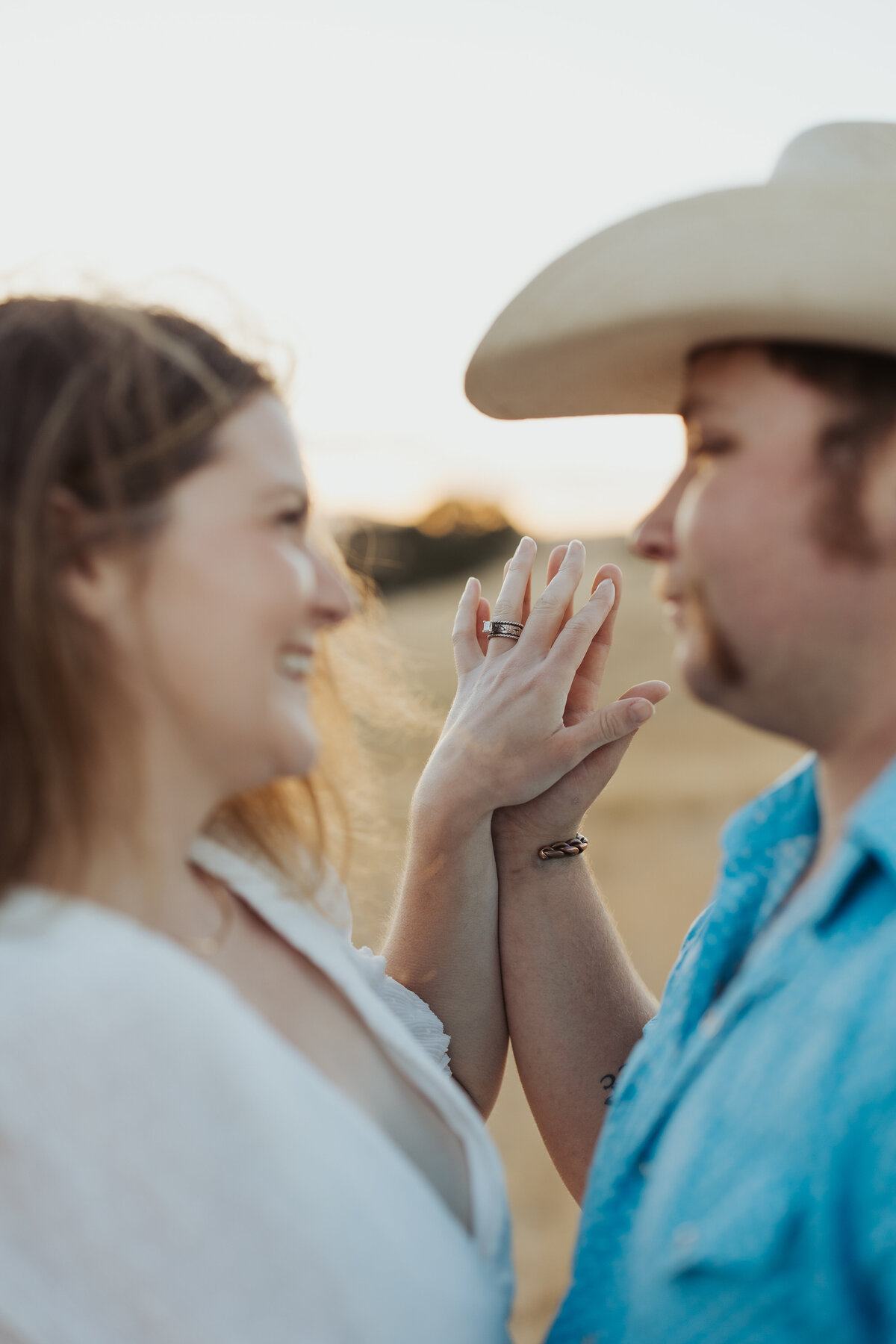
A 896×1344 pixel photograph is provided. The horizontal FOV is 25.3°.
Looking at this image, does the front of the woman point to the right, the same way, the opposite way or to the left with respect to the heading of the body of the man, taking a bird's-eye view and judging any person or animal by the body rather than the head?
the opposite way

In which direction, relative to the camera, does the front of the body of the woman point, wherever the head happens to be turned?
to the viewer's right

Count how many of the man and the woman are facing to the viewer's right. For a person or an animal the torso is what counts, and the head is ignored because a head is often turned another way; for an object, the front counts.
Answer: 1

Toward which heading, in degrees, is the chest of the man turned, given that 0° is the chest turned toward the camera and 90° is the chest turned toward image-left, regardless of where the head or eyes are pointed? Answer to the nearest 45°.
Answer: approximately 90°
